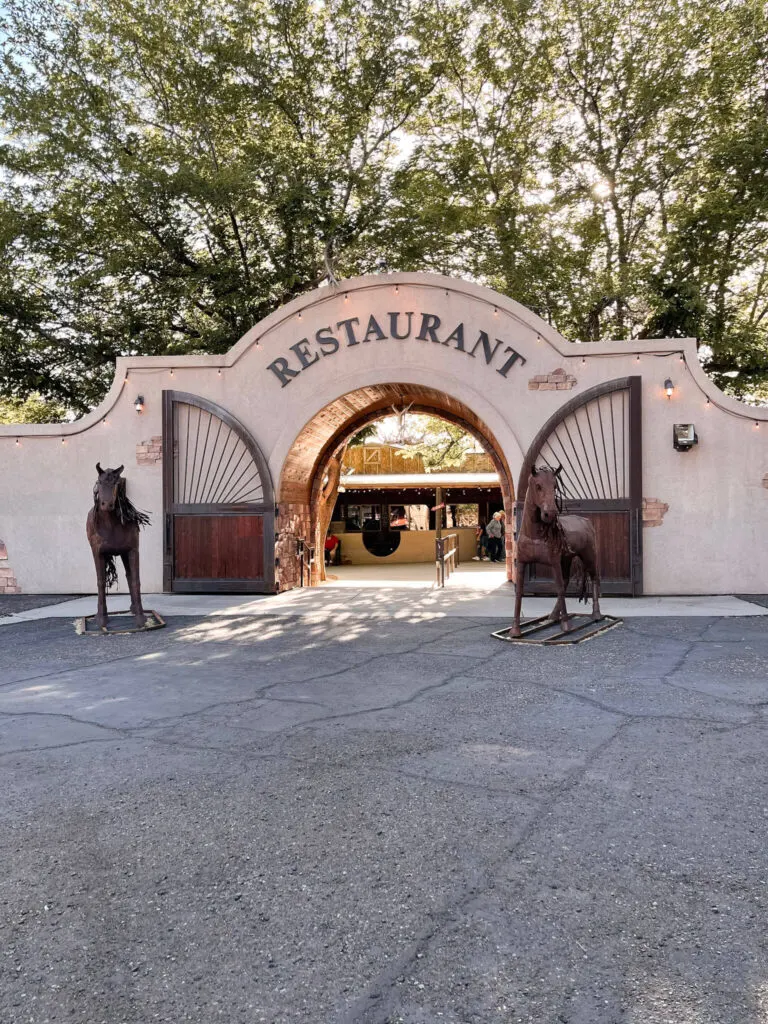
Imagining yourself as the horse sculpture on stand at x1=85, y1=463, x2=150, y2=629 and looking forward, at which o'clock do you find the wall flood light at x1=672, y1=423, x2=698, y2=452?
The wall flood light is roughly at 9 o'clock from the horse sculpture on stand.

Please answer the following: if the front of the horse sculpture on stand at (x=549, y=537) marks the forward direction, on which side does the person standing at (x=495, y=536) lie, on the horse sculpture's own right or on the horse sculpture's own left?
on the horse sculpture's own right

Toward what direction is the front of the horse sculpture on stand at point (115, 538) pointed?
toward the camera

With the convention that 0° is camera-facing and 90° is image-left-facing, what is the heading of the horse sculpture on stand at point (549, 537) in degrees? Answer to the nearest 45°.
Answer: approximately 45°

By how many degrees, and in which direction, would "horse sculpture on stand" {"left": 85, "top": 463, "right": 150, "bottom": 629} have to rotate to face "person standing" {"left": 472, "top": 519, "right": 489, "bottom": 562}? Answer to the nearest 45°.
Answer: approximately 135° to its left

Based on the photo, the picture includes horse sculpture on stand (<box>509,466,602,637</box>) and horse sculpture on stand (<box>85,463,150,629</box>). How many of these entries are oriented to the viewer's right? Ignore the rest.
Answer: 0

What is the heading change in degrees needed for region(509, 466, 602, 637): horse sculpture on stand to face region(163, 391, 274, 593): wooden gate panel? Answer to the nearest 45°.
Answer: approximately 90° to its right

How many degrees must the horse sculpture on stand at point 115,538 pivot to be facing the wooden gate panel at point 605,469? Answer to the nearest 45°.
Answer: approximately 90° to its left

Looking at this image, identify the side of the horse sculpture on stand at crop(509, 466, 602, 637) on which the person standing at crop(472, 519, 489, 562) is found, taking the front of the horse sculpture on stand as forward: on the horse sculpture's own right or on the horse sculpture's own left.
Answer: on the horse sculpture's own right
